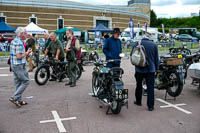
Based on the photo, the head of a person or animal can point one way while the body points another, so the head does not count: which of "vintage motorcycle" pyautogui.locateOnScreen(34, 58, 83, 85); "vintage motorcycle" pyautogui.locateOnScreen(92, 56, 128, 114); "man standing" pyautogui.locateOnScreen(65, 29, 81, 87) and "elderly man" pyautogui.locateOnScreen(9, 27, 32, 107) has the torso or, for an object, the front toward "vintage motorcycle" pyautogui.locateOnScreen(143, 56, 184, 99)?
the elderly man

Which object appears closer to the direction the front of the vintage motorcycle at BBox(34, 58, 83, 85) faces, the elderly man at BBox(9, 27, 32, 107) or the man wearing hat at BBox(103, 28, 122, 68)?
the elderly man
